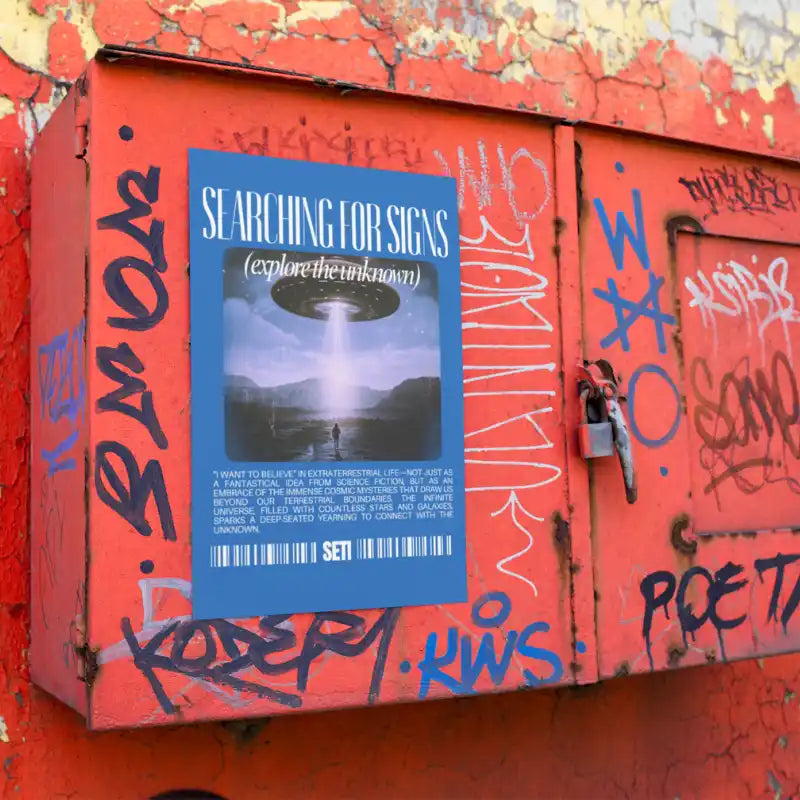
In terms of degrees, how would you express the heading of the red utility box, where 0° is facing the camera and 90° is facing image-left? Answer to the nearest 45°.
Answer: approximately 315°
